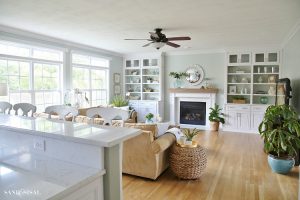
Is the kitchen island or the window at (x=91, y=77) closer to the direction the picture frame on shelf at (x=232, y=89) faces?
the kitchen island

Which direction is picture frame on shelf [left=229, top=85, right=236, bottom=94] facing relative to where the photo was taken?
toward the camera

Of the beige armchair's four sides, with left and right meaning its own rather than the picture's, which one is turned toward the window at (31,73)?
left

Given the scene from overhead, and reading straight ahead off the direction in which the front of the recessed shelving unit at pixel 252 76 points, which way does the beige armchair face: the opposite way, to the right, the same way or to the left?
the opposite way

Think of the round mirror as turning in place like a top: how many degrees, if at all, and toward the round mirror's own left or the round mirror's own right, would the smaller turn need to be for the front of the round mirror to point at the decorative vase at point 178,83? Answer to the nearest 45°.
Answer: approximately 90° to the round mirror's own right

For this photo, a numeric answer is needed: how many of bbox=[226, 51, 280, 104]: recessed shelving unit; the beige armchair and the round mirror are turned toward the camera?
2

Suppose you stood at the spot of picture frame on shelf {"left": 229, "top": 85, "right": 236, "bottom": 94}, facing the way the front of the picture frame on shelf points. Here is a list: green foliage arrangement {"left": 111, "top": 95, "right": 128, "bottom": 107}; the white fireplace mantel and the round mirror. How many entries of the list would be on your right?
3

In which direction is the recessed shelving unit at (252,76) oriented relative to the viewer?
toward the camera

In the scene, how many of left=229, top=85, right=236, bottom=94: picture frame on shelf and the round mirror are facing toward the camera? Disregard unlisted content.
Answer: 2

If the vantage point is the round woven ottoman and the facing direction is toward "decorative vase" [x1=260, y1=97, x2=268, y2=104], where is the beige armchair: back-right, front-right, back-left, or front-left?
back-left

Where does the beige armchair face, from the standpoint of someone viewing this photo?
facing away from the viewer and to the right of the viewer

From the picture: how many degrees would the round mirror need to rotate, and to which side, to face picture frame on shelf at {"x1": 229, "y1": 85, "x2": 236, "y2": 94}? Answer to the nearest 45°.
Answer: approximately 90° to its left

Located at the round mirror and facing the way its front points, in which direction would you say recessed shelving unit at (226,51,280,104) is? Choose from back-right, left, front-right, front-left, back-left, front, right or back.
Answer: left

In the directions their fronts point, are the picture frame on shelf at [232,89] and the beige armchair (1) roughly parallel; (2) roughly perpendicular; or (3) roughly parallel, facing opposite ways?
roughly parallel, facing opposite ways

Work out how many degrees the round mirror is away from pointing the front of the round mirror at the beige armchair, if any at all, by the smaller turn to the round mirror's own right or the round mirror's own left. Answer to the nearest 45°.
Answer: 0° — it already faces it

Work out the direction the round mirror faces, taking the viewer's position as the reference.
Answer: facing the viewer

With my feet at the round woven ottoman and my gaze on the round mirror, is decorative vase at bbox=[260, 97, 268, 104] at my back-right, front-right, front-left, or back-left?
front-right

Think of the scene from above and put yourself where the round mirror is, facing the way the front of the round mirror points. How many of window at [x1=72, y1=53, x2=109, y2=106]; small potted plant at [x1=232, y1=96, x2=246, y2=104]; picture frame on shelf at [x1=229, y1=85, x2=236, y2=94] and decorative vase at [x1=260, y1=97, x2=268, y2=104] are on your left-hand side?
3
